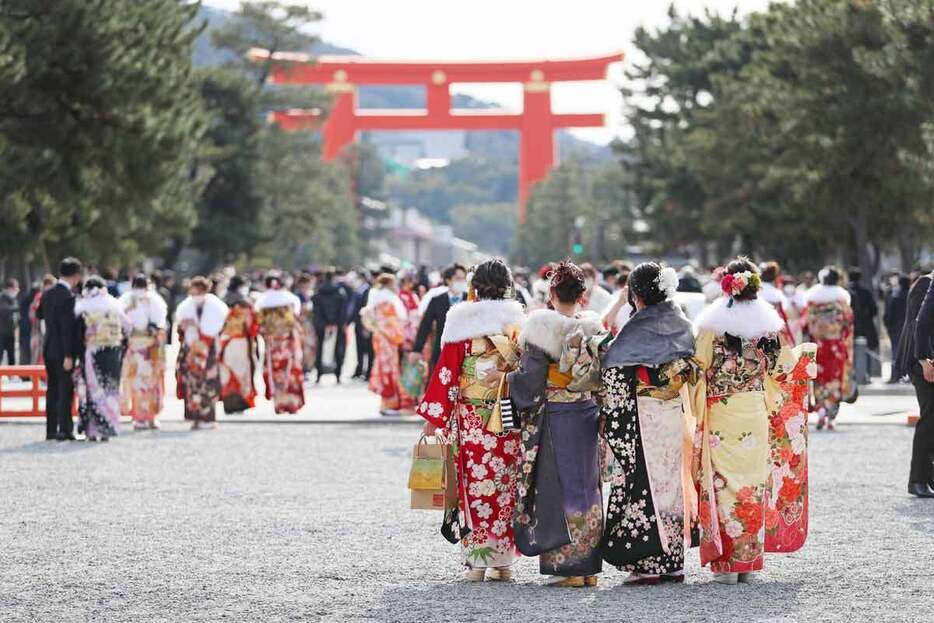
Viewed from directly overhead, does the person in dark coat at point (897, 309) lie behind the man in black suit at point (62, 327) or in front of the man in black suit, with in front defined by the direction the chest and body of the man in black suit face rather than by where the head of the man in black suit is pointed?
in front

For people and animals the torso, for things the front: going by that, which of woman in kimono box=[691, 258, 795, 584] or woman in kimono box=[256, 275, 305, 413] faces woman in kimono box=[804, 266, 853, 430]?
woman in kimono box=[691, 258, 795, 584]

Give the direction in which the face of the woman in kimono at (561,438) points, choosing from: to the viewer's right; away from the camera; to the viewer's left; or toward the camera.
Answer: away from the camera

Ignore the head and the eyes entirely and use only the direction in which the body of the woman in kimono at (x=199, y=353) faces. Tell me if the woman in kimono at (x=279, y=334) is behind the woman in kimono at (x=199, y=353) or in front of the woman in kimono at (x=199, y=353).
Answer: behind

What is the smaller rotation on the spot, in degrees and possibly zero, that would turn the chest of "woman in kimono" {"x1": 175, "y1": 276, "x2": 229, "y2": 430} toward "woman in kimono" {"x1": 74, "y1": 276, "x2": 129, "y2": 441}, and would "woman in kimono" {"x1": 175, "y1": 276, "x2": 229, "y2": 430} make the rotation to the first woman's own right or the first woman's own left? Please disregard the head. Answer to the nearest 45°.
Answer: approximately 45° to the first woman's own right

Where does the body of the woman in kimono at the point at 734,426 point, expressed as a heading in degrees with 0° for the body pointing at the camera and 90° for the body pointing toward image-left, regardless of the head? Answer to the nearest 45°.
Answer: approximately 180°

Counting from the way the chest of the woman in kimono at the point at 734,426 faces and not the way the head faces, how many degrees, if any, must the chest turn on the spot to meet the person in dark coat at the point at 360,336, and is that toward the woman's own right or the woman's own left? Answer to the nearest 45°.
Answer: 0° — they already face them

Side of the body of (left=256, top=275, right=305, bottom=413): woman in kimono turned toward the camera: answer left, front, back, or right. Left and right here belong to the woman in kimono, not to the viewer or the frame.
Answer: back

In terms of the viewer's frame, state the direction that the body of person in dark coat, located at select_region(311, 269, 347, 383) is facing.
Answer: away from the camera
